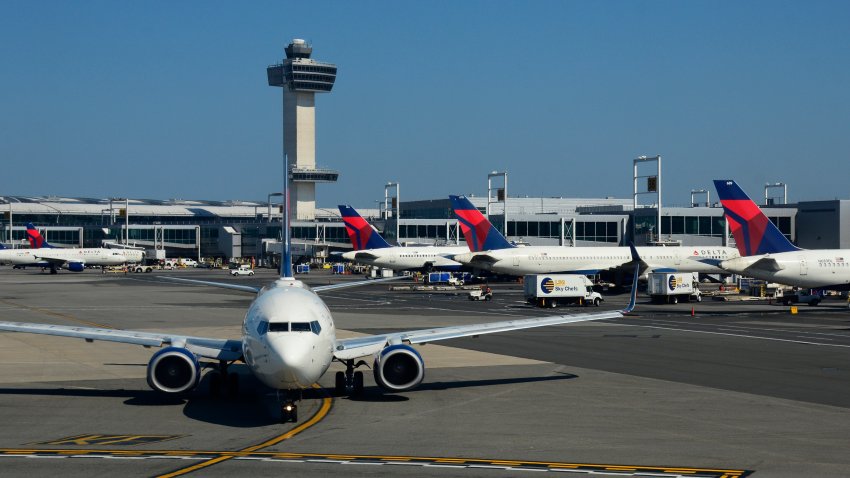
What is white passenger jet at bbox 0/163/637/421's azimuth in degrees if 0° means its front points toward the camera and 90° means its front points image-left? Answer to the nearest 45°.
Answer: approximately 0°
